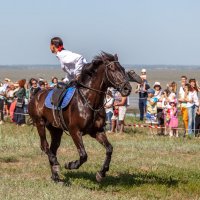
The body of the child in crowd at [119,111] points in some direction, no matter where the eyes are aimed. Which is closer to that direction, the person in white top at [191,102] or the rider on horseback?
the rider on horseback

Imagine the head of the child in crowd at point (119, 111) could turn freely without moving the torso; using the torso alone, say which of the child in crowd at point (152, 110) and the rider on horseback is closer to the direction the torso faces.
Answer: the rider on horseback

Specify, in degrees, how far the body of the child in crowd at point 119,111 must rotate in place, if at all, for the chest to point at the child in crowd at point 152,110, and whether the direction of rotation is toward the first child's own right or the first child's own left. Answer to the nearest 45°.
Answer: approximately 135° to the first child's own left

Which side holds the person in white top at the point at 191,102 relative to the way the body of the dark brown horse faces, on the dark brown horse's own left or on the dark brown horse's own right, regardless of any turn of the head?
on the dark brown horse's own left

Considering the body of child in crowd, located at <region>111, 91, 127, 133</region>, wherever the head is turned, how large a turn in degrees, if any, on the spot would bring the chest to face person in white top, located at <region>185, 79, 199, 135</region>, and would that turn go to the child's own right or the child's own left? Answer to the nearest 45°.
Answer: approximately 135° to the child's own left

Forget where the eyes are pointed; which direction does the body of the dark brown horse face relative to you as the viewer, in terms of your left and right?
facing the viewer and to the right of the viewer

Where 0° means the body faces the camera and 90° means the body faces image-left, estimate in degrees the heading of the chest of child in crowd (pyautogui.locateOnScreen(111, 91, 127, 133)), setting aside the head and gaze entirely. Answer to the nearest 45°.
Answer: approximately 45°
